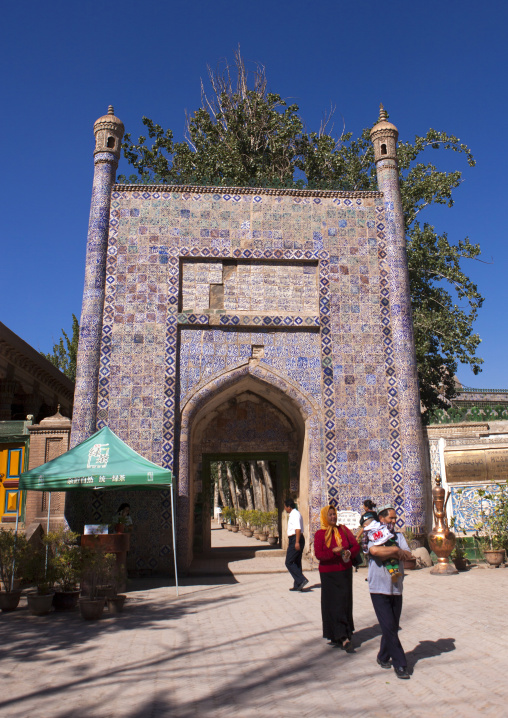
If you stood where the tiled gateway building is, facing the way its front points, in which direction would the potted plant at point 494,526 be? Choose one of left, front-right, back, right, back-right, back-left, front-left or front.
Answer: left

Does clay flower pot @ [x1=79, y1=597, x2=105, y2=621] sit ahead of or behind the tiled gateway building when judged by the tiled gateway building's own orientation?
ahead

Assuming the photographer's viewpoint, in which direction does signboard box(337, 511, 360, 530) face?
facing the viewer

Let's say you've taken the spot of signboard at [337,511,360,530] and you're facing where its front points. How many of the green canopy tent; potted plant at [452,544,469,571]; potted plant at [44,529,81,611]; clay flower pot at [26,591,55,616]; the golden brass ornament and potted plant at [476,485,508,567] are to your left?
3

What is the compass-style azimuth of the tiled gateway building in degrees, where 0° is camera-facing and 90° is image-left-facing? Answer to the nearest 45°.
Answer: approximately 0°

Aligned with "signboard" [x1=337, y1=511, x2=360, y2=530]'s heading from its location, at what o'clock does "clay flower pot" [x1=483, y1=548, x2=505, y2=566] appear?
The clay flower pot is roughly at 9 o'clock from the signboard.

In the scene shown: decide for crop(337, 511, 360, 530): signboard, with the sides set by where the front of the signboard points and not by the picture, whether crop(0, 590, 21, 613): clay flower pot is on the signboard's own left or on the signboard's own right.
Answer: on the signboard's own right

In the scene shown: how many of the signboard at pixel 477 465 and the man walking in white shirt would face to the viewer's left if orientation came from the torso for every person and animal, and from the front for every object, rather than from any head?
1

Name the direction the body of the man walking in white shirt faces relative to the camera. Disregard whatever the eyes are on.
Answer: to the viewer's left

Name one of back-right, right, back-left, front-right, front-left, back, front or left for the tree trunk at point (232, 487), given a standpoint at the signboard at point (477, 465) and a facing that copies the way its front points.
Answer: back-right

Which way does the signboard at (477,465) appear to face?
toward the camera

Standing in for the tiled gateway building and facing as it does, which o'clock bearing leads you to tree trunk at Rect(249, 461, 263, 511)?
The tree trunk is roughly at 6 o'clock from the tiled gateway building.

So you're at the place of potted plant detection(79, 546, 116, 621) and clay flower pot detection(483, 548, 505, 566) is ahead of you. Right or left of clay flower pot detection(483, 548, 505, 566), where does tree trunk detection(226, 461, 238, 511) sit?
left

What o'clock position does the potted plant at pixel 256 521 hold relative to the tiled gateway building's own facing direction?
The potted plant is roughly at 6 o'clock from the tiled gateway building.

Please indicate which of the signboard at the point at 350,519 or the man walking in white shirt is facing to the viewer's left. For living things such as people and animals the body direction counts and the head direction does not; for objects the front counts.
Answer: the man walking in white shirt

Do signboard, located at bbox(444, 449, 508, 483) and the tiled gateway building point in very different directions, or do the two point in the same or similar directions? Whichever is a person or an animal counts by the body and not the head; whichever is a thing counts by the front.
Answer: same or similar directions

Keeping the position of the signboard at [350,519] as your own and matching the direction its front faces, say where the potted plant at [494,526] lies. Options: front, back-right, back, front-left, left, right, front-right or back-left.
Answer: left
